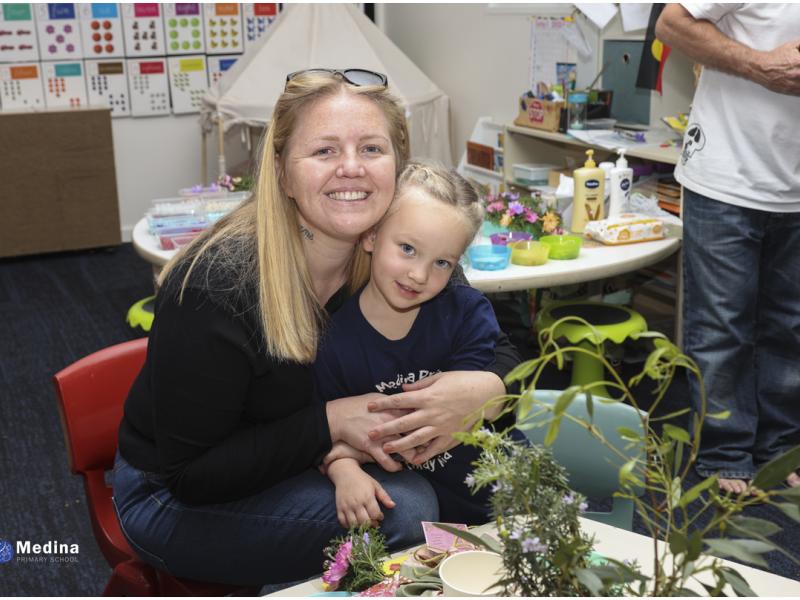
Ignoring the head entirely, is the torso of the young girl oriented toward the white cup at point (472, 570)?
yes

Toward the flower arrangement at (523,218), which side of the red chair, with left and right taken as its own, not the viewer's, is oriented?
left

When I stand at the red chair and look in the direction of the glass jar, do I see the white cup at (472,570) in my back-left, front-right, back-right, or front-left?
back-right

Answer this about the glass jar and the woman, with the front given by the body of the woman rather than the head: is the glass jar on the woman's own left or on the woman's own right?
on the woman's own left

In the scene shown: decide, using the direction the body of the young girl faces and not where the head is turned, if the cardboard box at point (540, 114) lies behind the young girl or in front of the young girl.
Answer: behind

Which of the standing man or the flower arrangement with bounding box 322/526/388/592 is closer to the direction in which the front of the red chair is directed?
the flower arrangement
